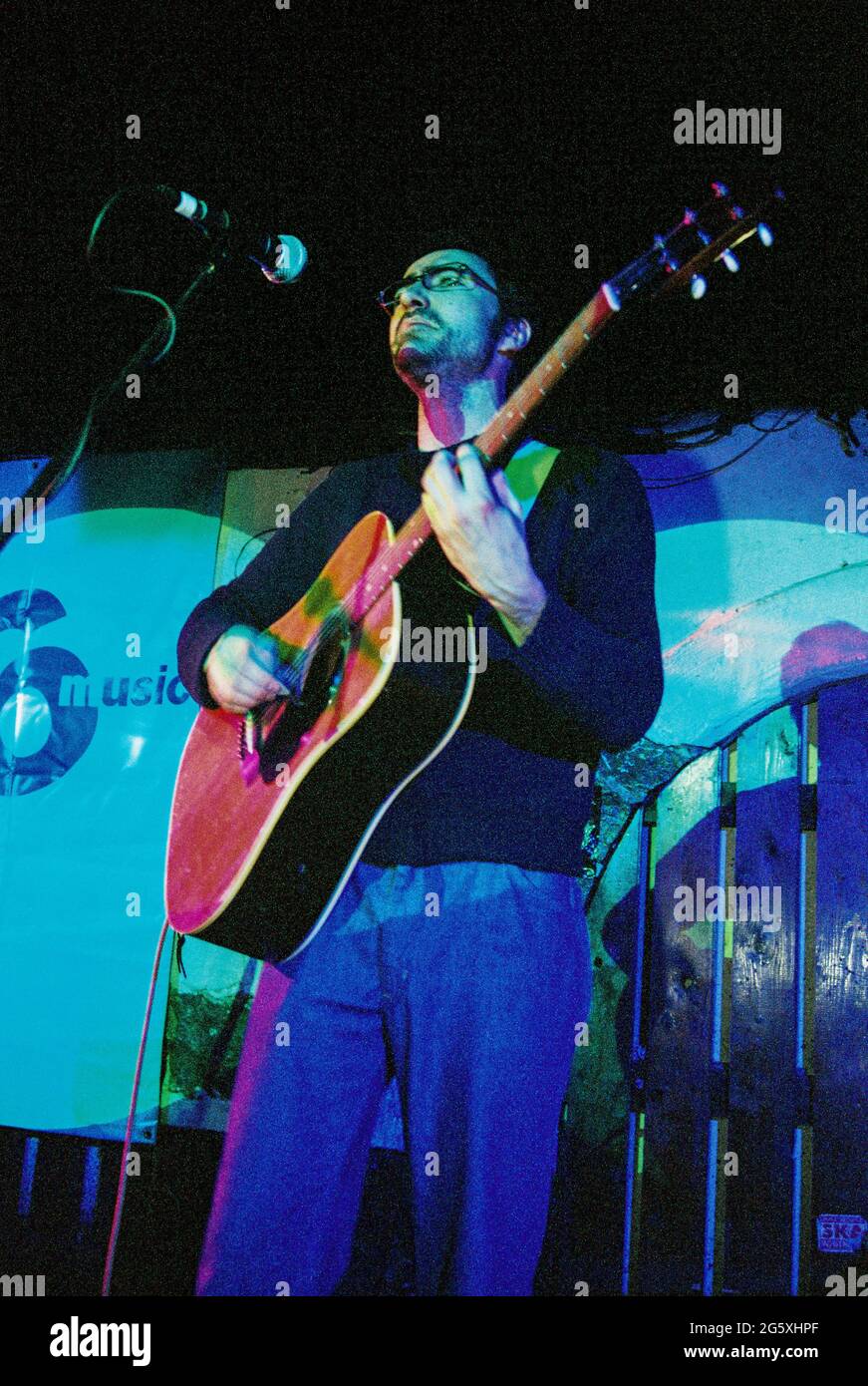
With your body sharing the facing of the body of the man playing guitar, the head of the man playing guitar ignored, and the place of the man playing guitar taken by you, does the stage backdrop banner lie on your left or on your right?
on your right

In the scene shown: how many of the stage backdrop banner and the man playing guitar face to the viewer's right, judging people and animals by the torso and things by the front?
0

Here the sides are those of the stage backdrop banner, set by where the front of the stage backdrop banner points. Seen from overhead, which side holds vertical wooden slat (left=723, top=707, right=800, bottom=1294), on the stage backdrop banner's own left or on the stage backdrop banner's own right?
on the stage backdrop banner's own left

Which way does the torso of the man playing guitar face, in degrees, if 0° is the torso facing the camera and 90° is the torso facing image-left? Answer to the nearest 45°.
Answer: approximately 45°

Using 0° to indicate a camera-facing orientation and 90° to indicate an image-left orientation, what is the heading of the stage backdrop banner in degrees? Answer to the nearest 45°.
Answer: approximately 0°

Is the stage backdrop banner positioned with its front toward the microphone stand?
yes
